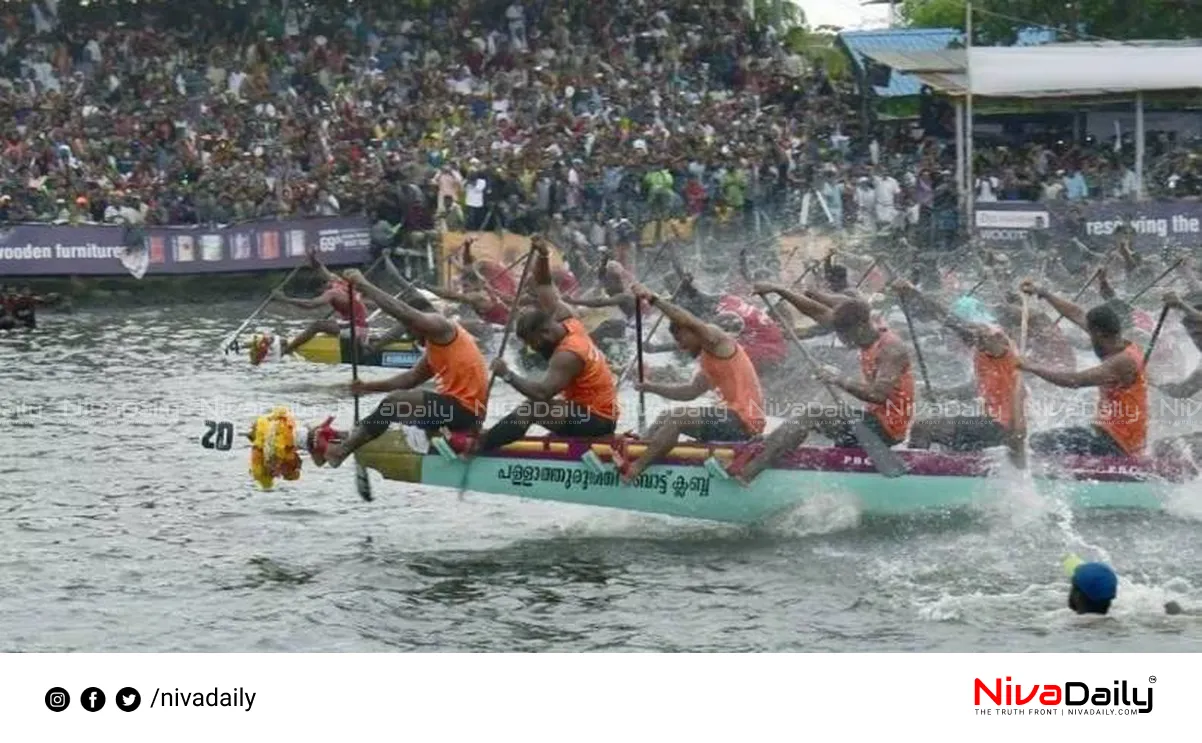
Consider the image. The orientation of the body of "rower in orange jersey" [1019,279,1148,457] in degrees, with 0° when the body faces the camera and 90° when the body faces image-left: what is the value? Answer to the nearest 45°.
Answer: approximately 90°

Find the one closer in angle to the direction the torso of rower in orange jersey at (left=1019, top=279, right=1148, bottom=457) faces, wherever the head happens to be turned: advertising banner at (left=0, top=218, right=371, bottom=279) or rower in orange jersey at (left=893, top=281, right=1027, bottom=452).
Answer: the rower in orange jersey

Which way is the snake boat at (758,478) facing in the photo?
to the viewer's left

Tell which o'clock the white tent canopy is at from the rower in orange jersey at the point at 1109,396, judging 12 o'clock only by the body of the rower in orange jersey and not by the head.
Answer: The white tent canopy is roughly at 3 o'clock from the rower in orange jersey.

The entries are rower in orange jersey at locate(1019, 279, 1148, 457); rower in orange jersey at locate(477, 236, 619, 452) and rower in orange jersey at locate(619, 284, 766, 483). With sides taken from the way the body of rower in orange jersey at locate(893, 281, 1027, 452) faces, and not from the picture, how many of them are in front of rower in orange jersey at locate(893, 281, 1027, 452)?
2

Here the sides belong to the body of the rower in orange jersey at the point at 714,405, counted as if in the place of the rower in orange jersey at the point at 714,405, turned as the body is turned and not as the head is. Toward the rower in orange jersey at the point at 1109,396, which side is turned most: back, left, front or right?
back

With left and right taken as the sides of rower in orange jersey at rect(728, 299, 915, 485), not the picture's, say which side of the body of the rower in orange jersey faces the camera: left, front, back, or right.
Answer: left

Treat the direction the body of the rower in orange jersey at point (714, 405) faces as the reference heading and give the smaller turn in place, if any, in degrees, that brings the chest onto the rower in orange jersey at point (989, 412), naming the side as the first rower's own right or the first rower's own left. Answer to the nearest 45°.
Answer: approximately 180°

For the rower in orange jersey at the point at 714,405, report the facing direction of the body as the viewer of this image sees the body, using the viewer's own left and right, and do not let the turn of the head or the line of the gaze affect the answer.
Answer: facing to the left of the viewer

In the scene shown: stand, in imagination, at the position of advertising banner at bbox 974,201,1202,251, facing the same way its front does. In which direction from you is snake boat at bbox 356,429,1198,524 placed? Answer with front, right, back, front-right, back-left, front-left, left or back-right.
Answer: front

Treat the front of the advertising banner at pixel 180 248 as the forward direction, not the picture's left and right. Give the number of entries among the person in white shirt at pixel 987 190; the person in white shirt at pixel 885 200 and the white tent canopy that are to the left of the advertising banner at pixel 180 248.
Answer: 3

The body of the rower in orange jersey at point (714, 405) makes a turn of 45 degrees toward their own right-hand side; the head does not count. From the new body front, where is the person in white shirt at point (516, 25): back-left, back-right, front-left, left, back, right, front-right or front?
front-right

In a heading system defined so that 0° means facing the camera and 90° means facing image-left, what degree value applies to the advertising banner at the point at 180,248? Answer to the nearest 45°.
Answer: approximately 0°

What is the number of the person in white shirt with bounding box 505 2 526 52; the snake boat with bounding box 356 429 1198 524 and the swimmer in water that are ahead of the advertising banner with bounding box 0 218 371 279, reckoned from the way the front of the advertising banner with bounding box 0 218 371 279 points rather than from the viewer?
2

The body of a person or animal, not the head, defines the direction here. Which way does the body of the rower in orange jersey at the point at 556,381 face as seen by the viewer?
to the viewer's left

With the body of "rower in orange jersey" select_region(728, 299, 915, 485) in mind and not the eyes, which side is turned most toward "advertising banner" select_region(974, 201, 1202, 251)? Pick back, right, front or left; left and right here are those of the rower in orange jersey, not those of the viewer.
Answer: right

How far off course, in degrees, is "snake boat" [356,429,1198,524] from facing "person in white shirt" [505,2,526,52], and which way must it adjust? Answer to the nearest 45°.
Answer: approximately 90° to its right

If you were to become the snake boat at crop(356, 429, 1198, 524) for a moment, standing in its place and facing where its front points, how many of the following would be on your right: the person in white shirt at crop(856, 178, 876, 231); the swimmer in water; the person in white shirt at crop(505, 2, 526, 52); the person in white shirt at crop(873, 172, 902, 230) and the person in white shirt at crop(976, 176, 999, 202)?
4

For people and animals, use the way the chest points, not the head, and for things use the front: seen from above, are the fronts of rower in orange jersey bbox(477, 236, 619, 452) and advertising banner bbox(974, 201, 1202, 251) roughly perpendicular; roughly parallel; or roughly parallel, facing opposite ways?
roughly perpendicular

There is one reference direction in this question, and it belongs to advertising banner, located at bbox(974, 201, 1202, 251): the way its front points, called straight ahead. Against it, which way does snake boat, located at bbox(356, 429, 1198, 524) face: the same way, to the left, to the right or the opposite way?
to the right
